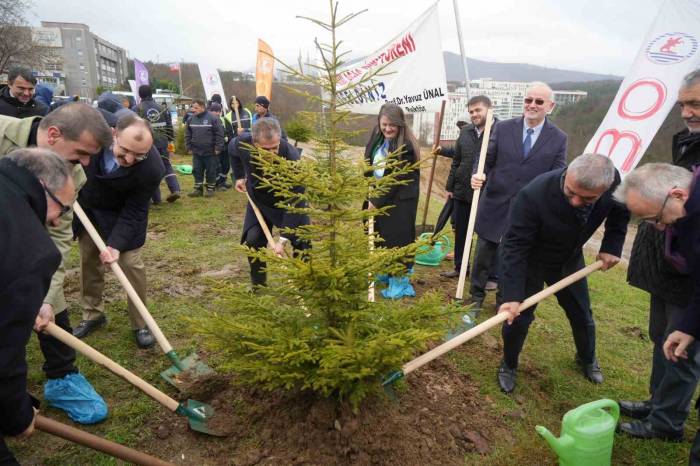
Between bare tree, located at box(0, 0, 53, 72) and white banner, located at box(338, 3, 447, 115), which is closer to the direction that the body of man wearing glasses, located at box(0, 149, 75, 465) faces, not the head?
the white banner

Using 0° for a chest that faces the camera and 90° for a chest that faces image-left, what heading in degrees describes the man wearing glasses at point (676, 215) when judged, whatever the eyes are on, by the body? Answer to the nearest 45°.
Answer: approximately 90°

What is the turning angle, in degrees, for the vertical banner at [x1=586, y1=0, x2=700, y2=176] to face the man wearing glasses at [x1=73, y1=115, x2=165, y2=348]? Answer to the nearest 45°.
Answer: approximately 45° to its right

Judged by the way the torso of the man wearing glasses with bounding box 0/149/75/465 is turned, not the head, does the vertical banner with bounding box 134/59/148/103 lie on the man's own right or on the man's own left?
on the man's own left

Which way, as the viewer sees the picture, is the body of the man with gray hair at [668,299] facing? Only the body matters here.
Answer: to the viewer's left

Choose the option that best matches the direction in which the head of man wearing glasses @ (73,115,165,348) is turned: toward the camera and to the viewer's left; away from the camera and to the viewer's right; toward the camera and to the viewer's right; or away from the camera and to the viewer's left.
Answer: toward the camera and to the viewer's right

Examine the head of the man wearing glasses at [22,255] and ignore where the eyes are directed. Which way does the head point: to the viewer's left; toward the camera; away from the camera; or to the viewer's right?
to the viewer's right

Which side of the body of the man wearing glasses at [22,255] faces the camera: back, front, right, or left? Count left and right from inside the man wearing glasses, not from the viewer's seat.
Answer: right

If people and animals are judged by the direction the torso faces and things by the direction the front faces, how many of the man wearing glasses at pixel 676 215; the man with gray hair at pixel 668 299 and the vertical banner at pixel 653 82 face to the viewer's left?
2

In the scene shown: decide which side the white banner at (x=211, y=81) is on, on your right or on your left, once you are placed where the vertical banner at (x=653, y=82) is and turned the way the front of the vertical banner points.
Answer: on your right

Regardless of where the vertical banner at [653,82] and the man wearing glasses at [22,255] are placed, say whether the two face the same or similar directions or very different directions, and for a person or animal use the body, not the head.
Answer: very different directions

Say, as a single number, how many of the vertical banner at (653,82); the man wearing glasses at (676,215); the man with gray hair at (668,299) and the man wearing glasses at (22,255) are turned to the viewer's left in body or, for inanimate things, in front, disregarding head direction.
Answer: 2

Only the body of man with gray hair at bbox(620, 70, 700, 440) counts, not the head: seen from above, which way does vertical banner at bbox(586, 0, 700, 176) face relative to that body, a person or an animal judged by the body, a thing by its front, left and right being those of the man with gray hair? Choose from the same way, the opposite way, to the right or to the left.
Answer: to the left

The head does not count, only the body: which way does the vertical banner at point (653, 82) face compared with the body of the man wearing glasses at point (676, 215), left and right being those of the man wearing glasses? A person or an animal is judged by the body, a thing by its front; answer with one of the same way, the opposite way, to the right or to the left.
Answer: to the left
